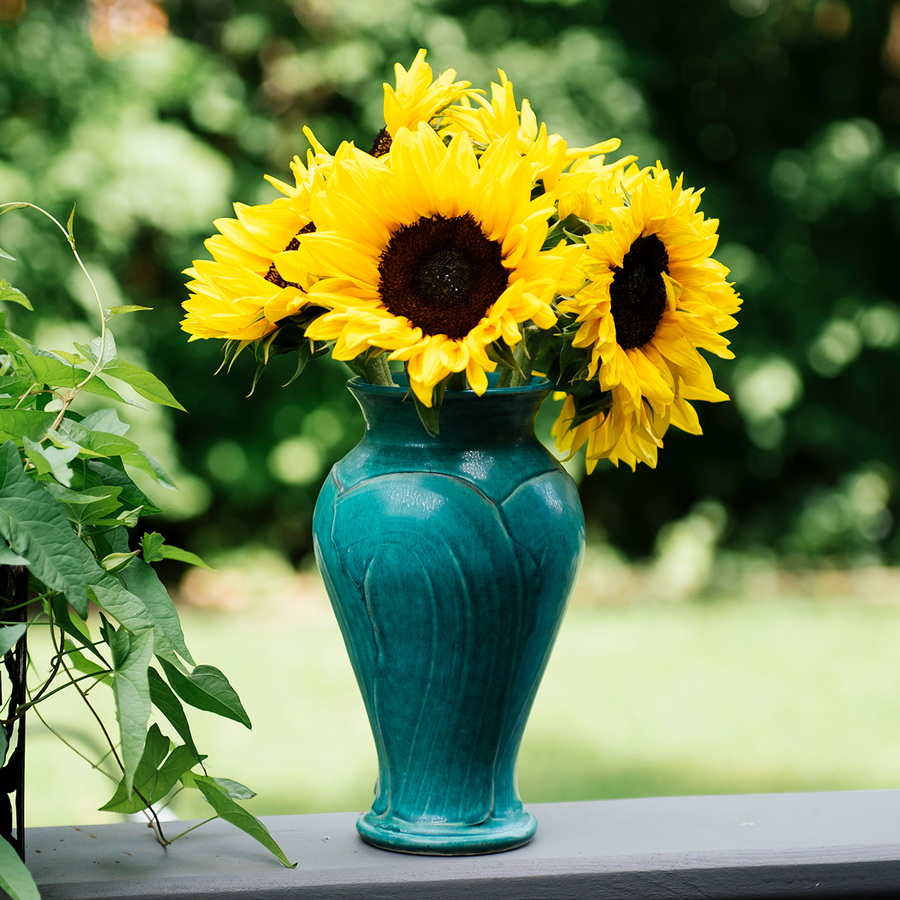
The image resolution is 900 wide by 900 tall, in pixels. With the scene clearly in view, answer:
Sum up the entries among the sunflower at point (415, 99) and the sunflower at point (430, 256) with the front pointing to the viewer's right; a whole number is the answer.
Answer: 0

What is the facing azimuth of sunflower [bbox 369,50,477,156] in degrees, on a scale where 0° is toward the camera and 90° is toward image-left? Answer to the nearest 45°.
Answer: approximately 45°

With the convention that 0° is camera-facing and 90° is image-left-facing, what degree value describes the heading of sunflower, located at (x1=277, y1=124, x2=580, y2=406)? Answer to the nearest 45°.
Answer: approximately 0°
